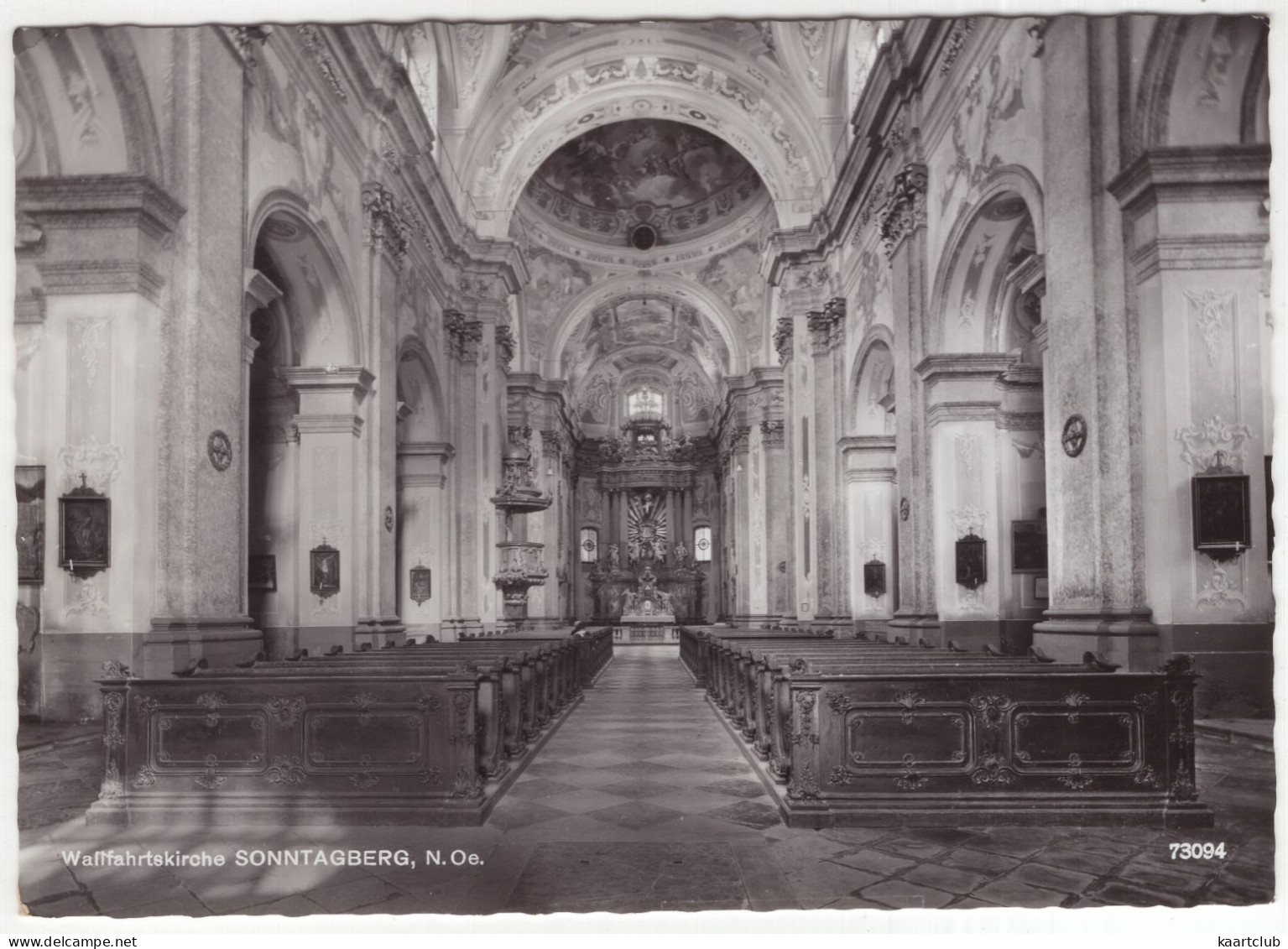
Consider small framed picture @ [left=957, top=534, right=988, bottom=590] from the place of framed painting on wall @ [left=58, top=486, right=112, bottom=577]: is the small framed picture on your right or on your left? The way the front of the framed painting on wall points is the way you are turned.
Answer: on your left

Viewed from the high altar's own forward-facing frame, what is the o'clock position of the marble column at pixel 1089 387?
The marble column is roughly at 12 o'clock from the high altar.
